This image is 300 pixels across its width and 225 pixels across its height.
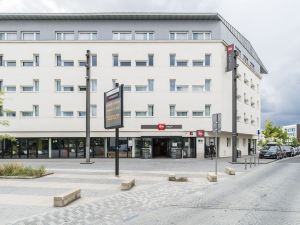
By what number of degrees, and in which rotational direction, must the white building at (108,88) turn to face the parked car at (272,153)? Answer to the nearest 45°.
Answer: approximately 90° to its left

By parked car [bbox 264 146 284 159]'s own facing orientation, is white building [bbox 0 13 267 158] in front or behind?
in front

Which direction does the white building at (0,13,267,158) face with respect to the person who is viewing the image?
facing the viewer

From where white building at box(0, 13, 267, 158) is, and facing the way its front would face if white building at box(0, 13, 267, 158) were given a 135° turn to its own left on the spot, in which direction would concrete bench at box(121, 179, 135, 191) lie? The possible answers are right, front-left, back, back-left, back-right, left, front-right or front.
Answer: back-right

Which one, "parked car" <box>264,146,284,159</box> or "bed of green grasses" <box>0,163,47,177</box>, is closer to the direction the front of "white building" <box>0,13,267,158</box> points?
the bed of green grasses

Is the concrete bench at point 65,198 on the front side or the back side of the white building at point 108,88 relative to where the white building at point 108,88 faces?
on the front side

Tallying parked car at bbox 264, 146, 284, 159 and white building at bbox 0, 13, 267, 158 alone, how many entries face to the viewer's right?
0

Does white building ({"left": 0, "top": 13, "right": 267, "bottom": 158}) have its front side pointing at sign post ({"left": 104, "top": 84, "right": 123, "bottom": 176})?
yes

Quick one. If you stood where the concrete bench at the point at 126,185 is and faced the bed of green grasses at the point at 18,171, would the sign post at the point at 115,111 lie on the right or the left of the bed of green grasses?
right

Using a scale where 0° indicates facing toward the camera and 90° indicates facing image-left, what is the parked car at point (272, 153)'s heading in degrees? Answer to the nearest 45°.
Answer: approximately 45°
